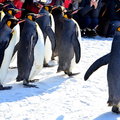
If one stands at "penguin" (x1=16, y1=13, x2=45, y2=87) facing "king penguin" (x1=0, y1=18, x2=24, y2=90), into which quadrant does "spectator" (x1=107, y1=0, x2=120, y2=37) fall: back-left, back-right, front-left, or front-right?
back-right

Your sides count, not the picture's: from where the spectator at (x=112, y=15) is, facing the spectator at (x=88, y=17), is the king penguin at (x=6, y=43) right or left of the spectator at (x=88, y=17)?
left

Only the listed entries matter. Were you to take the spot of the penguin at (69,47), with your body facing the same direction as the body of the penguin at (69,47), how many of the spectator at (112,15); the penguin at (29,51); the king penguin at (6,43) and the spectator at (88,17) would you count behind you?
2

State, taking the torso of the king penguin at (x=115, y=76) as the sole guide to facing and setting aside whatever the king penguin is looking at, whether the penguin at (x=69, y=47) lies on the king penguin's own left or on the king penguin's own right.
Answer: on the king penguin's own left

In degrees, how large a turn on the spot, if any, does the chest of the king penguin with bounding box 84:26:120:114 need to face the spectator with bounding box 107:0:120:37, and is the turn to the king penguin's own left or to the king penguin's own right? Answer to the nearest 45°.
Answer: approximately 45° to the king penguin's own left
